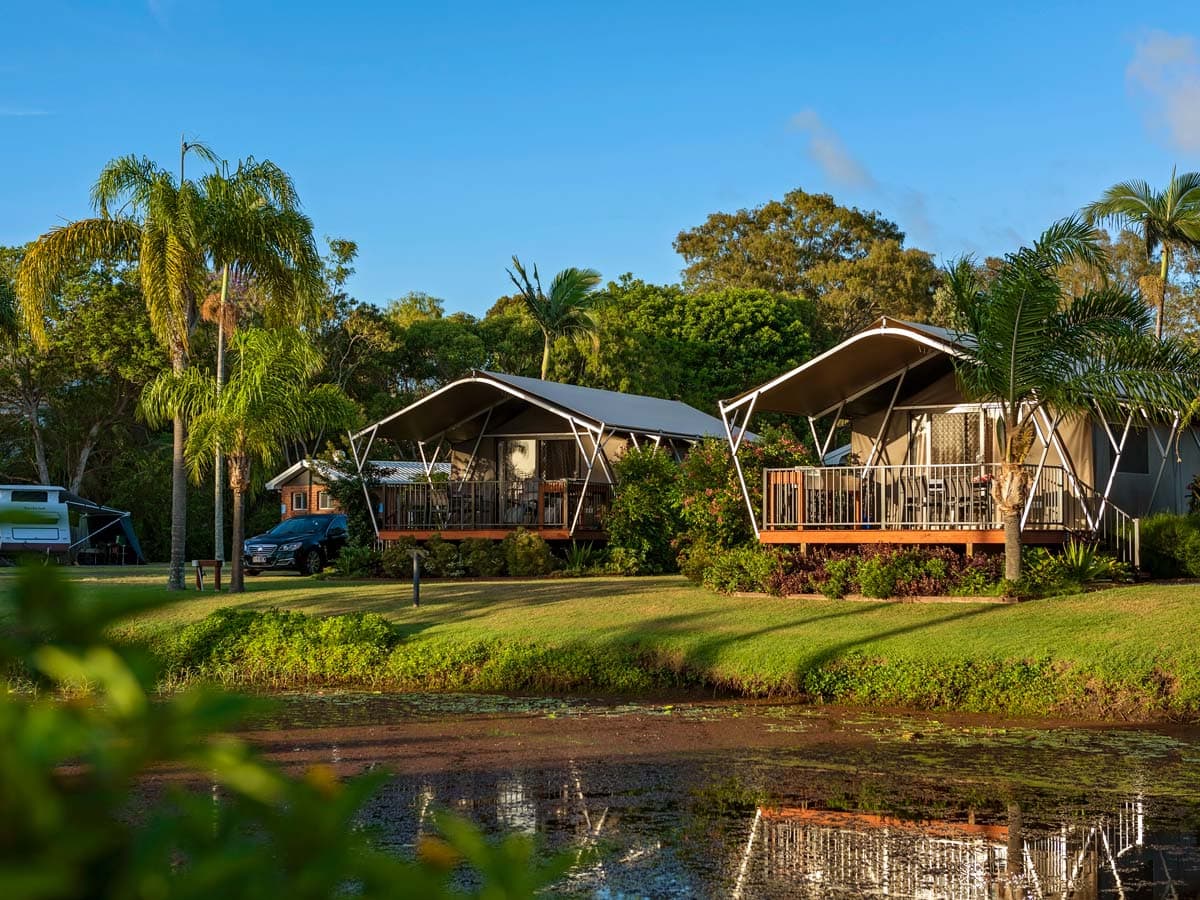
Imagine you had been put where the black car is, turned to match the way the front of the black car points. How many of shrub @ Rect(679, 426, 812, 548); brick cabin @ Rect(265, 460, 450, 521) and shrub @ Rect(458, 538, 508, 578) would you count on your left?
2

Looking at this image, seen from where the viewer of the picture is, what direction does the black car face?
facing the viewer and to the left of the viewer

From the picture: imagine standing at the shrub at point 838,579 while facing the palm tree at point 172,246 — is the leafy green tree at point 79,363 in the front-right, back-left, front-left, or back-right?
front-right

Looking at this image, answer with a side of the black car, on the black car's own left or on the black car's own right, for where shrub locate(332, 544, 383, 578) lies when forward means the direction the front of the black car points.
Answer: on the black car's own left

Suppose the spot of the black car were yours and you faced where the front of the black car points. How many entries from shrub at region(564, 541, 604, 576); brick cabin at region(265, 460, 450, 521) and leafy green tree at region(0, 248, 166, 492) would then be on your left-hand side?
1

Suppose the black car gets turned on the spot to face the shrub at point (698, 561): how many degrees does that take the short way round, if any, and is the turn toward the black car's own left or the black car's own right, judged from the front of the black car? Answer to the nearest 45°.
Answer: approximately 90° to the black car's own left

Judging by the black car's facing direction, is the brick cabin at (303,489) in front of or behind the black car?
behind

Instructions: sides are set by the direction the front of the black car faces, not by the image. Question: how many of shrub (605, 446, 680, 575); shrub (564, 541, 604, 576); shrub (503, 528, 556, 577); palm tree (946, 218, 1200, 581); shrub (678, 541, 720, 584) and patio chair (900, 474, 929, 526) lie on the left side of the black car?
6

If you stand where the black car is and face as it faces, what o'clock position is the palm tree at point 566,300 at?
The palm tree is roughly at 6 o'clock from the black car.

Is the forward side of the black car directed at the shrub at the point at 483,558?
no

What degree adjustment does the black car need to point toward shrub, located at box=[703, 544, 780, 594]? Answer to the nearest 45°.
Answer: approximately 90° to its left

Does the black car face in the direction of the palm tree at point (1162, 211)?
no

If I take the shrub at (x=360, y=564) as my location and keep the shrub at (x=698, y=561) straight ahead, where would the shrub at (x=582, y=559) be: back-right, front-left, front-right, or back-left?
front-left

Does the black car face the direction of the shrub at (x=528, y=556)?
no
